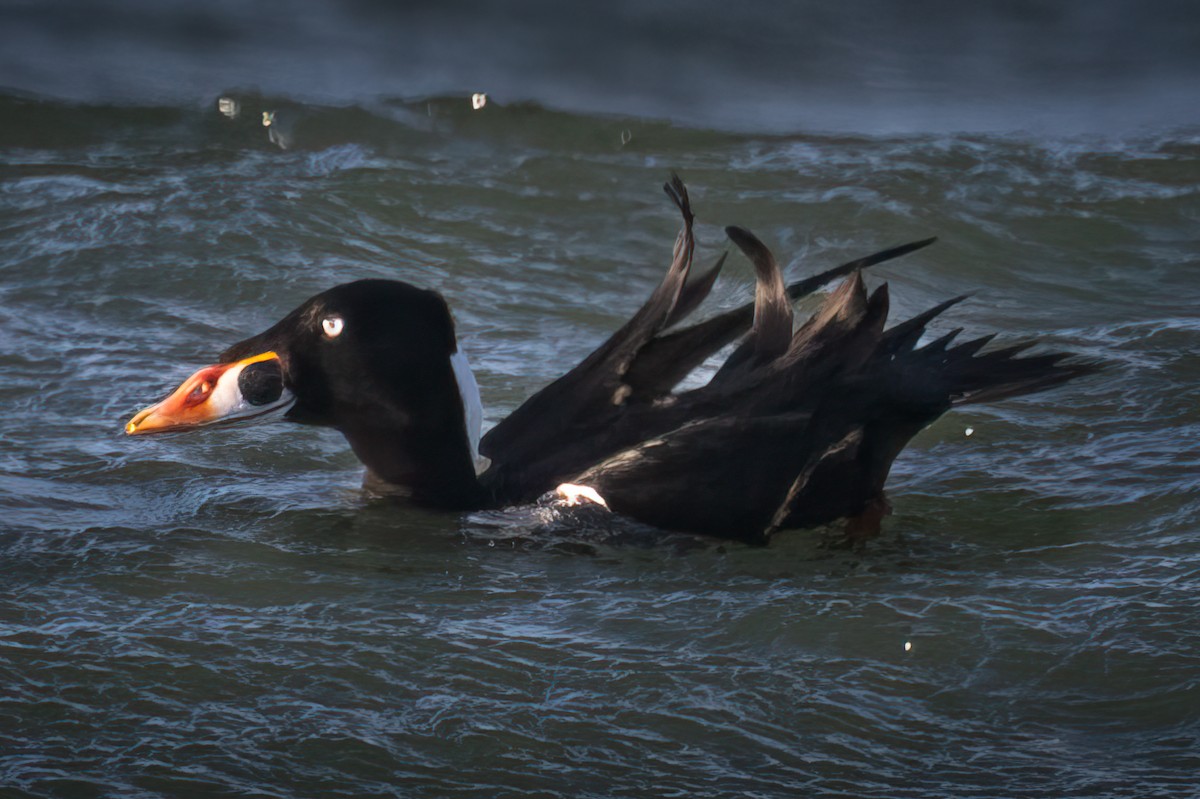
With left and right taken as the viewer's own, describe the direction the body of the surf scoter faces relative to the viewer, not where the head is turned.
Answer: facing to the left of the viewer
